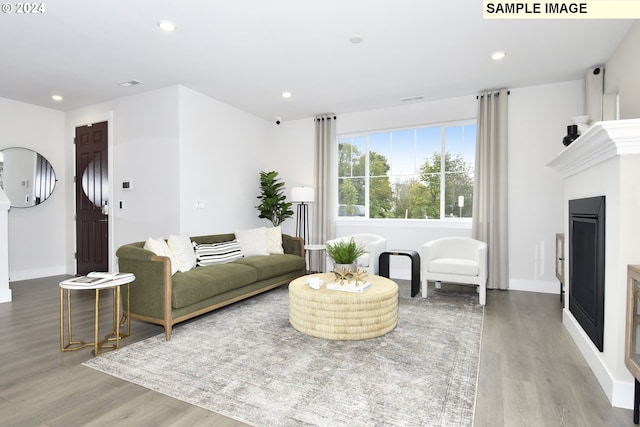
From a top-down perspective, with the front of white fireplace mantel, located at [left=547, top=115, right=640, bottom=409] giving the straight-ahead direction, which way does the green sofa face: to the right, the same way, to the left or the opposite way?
the opposite way

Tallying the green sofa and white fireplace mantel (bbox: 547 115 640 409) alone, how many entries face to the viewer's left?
1

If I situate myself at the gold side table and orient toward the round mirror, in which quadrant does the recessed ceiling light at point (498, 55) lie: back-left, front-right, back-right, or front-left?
back-right

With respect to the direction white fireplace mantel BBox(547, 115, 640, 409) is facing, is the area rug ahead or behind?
ahead

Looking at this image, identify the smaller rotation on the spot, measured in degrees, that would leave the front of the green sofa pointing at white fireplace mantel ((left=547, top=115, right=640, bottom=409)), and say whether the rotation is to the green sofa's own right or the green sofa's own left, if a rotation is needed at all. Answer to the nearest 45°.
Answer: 0° — it already faces it

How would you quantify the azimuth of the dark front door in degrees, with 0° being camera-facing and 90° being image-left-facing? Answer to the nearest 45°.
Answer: approximately 45°

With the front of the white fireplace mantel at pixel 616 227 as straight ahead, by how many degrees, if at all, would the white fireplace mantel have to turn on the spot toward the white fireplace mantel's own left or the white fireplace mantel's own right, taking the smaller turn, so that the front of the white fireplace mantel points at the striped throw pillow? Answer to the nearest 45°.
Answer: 0° — it already faces it

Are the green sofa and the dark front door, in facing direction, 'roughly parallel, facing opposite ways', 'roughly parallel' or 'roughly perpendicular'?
roughly perpendicular

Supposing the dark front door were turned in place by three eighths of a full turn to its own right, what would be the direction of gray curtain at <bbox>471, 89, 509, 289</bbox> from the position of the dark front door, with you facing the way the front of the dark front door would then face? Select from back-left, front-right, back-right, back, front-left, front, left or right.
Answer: back-right

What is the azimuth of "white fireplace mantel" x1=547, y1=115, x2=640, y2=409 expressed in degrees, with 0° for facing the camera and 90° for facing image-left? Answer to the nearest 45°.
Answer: approximately 90°

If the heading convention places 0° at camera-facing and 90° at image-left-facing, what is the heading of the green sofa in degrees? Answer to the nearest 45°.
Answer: approximately 315°
